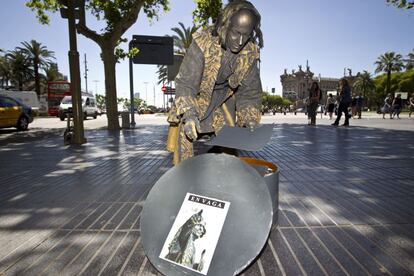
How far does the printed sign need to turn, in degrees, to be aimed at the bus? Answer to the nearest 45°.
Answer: approximately 135° to its right

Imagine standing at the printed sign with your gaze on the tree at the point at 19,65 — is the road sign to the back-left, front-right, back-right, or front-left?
front-right

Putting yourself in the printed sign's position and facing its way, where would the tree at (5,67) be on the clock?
The tree is roughly at 5 o'clock from the printed sign.

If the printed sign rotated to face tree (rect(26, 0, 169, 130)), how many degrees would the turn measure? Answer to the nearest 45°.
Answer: approximately 180°

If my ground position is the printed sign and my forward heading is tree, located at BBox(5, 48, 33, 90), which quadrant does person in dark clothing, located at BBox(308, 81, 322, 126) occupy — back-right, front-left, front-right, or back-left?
front-right

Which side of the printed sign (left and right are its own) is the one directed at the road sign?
back

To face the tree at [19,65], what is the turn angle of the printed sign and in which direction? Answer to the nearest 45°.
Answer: approximately 135° to its right

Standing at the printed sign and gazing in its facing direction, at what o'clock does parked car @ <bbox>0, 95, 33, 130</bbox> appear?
The parked car is roughly at 5 o'clock from the printed sign.

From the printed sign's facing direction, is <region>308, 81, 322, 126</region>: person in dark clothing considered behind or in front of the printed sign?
behind

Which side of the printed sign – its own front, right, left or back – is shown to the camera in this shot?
front

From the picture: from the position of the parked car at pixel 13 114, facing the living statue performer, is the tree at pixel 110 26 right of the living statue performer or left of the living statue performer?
left
